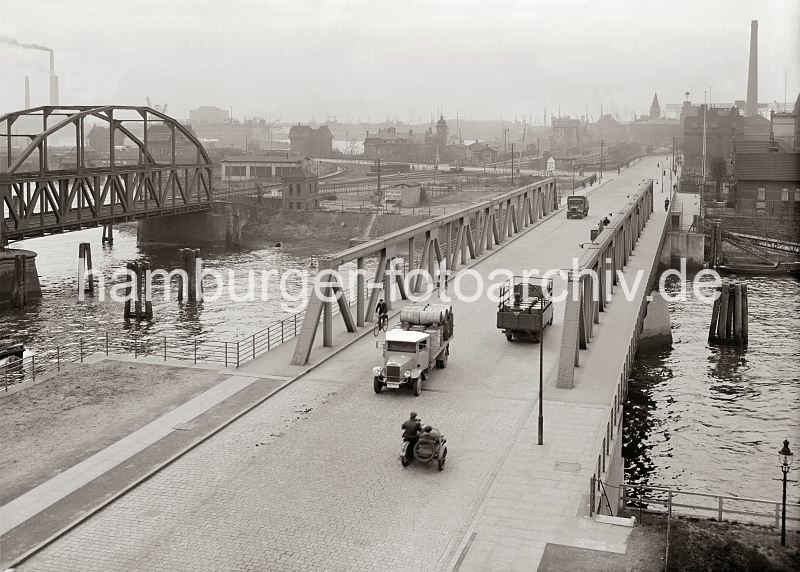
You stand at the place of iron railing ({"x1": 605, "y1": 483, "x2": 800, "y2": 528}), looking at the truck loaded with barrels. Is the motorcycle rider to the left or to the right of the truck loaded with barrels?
left

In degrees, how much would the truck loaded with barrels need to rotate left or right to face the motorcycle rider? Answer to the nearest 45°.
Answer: approximately 45° to its left

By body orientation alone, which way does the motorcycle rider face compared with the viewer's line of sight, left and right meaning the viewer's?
facing away from the viewer and to the right of the viewer

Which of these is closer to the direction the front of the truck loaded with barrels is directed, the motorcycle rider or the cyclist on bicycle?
the motorcycle rider

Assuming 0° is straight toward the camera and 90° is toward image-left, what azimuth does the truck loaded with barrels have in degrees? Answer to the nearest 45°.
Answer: approximately 45°

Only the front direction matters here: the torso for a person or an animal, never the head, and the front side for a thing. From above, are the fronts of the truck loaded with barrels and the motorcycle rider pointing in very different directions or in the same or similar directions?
very different directions

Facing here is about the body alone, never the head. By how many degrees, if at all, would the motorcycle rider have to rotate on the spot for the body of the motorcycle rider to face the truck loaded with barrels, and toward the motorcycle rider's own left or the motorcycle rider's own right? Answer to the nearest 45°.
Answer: approximately 45° to the motorcycle rider's own left
